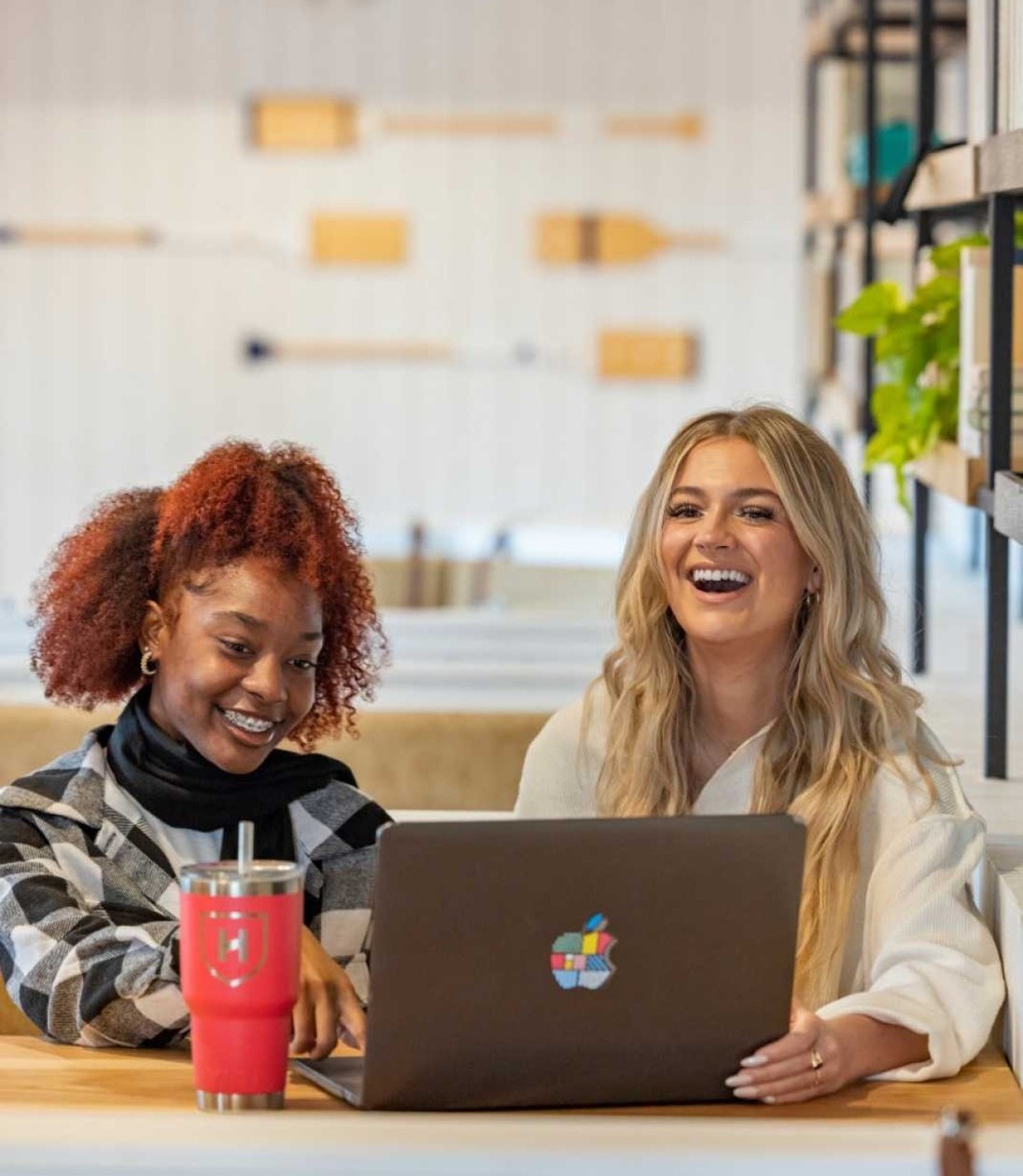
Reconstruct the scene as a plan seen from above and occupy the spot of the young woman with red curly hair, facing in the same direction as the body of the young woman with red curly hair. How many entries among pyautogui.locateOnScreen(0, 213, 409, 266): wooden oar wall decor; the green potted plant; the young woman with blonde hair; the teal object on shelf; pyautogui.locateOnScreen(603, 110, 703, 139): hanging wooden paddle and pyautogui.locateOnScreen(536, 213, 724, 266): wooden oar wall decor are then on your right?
0

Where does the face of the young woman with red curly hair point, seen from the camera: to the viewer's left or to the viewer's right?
to the viewer's right

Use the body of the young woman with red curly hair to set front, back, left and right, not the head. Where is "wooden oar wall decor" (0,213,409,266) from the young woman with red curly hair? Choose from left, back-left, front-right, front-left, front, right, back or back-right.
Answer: back-left

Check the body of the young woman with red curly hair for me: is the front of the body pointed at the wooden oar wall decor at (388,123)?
no

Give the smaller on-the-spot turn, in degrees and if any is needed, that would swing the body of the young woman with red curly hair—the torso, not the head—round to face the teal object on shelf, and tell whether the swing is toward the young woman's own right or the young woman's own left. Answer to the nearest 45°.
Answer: approximately 90° to the young woman's own left

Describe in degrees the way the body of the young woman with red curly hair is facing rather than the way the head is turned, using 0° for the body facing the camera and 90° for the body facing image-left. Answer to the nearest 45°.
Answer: approximately 315°

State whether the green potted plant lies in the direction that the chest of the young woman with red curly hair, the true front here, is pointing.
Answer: no

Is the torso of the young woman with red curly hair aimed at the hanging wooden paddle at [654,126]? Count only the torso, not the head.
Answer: no

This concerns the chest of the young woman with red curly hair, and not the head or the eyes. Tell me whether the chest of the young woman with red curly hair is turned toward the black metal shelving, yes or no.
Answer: no

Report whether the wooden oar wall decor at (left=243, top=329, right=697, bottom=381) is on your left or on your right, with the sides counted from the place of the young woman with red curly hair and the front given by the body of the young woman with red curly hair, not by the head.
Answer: on your left
